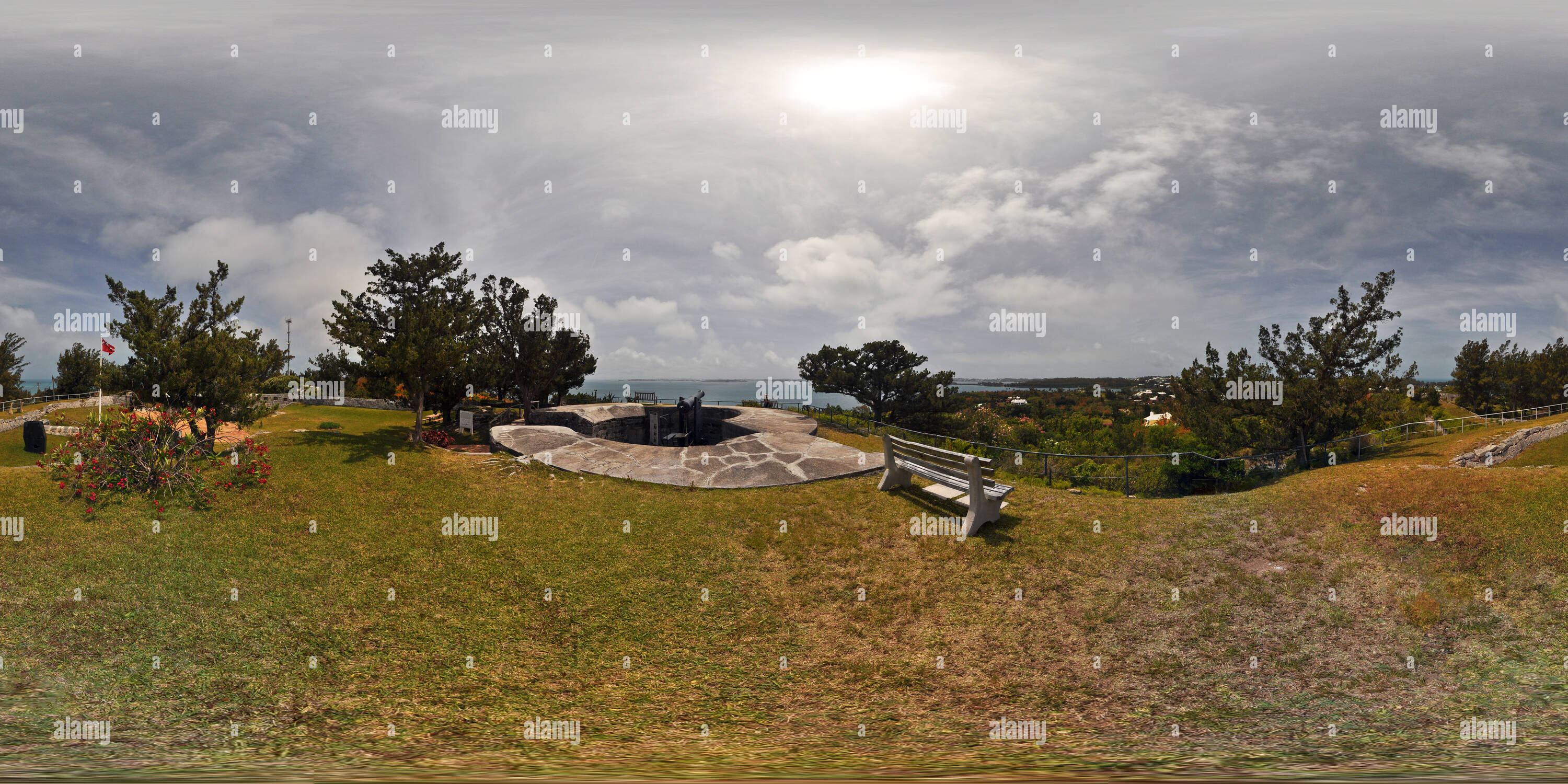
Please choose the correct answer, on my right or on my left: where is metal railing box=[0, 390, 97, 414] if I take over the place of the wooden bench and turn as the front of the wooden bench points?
on my left
